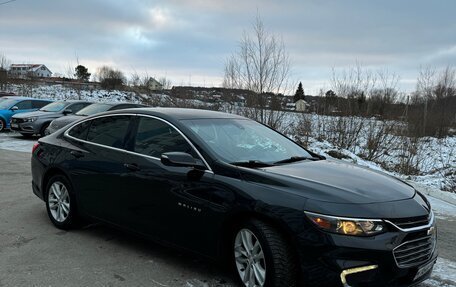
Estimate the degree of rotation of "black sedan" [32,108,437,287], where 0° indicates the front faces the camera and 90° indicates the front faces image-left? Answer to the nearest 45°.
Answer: approximately 315°

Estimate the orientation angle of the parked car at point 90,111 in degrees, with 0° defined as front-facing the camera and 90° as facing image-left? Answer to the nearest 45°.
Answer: approximately 45°

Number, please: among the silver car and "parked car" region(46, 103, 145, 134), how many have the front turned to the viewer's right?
0

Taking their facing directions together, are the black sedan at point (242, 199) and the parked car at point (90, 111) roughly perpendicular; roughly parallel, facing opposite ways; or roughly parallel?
roughly perpendicular

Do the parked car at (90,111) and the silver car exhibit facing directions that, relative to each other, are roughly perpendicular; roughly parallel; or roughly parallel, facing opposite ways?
roughly parallel

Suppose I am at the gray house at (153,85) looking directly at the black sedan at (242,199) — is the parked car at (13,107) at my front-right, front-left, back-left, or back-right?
front-right

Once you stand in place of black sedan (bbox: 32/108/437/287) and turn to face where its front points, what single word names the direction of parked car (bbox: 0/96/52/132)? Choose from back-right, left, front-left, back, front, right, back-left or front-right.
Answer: back

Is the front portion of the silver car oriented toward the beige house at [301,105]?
no

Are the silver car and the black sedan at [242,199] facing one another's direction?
no

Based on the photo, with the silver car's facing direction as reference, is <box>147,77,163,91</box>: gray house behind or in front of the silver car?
behind

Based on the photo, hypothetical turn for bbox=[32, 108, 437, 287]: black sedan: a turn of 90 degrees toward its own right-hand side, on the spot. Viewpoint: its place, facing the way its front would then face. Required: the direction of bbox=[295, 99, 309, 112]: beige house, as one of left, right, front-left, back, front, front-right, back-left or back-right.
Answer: back-right

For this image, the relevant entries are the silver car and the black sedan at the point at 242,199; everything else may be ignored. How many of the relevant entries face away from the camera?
0

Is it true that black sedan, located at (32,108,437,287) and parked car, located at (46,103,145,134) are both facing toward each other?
no

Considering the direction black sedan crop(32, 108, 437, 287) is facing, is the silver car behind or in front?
behind

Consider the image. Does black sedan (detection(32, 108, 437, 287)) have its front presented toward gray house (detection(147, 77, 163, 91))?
no

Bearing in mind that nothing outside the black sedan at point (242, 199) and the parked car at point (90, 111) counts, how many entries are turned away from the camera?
0

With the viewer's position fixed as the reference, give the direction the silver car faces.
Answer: facing the viewer and to the left of the viewer

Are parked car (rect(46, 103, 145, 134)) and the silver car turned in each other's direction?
no
